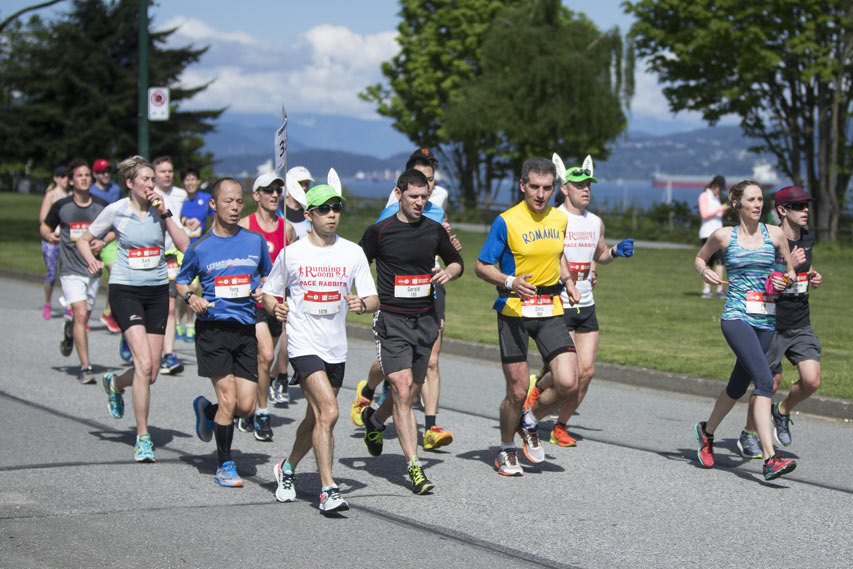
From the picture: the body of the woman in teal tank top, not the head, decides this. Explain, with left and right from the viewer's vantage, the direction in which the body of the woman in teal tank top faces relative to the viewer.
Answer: facing the viewer and to the right of the viewer

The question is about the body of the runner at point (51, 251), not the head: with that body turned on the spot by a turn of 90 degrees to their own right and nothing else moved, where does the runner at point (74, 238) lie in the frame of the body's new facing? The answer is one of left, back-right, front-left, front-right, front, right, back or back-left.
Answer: front-left

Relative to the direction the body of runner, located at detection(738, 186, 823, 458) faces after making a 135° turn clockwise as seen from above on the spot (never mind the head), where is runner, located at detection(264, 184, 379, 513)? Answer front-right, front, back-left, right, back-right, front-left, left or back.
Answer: front-left

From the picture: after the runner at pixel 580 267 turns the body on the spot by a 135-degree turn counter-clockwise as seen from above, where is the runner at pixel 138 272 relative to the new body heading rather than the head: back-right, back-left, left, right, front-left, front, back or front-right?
left

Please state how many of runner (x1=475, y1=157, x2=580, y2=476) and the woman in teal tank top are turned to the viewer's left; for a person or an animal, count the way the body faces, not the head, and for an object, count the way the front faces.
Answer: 0

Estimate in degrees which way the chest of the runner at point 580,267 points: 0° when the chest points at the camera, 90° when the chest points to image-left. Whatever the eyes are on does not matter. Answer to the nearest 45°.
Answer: approximately 315°

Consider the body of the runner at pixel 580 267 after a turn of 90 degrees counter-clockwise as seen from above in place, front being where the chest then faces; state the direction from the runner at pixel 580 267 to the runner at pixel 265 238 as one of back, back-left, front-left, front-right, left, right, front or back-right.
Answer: back-left
